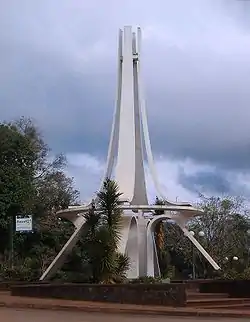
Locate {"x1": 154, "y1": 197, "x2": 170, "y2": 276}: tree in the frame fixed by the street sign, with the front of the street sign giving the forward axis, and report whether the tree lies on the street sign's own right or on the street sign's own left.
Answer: on the street sign's own left

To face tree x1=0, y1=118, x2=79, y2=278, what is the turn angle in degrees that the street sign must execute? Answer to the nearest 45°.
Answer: approximately 180°

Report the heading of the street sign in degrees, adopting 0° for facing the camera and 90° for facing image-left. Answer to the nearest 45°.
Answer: approximately 0°
